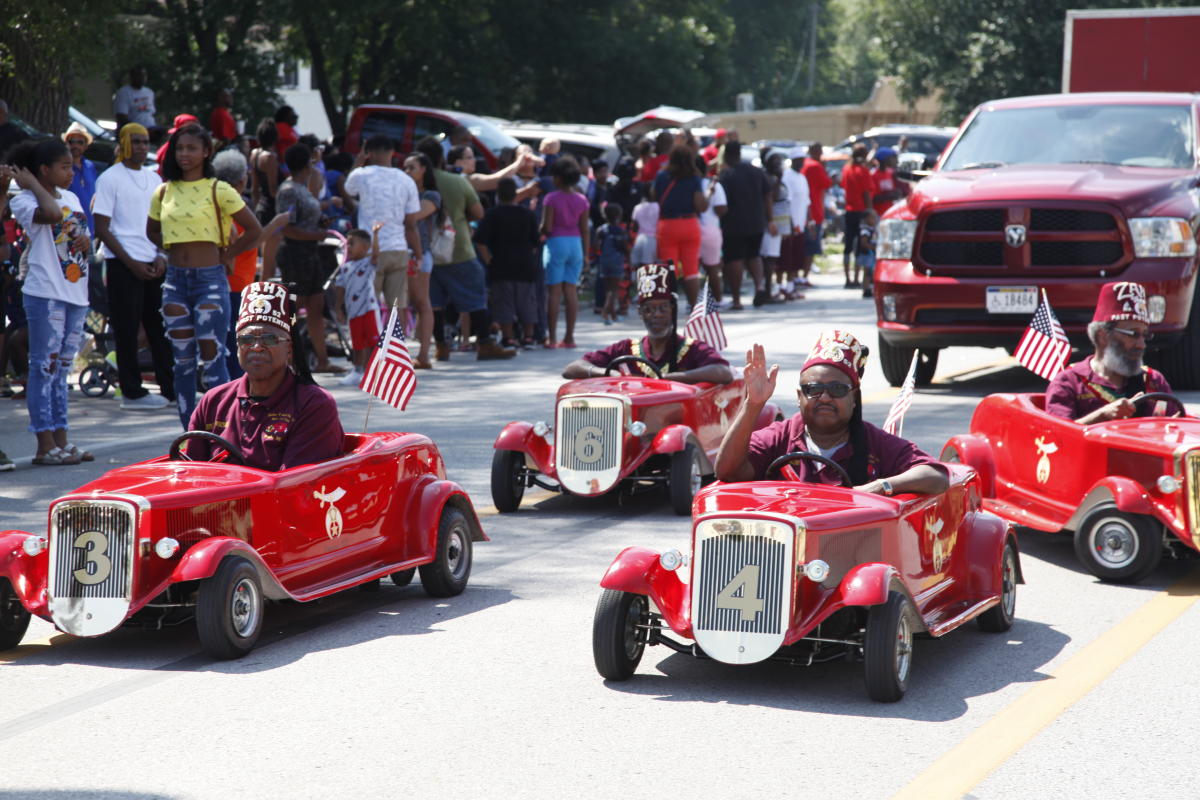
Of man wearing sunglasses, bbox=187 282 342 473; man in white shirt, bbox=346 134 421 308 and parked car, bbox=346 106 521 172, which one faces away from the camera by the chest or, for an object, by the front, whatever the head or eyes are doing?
the man in white shirt

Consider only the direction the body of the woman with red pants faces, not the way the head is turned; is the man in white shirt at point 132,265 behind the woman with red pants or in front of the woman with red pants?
behind

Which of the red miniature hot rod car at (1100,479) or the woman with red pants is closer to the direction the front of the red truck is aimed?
the red miniature hot rod car

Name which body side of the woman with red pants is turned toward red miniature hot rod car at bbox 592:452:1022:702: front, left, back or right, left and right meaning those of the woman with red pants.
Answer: back

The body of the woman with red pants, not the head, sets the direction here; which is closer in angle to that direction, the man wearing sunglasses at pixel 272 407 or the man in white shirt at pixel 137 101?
the man in white shirt

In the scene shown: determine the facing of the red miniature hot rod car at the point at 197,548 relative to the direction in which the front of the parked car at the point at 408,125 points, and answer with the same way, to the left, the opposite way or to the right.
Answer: to the right

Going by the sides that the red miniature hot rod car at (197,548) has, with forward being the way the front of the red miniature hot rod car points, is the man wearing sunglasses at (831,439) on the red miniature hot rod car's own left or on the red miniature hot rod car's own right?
on the red miniature hot rod car's own left

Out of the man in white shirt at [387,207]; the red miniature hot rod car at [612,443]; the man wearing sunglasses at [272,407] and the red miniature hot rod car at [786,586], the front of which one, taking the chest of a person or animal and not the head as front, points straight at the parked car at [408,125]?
the man in white shirt

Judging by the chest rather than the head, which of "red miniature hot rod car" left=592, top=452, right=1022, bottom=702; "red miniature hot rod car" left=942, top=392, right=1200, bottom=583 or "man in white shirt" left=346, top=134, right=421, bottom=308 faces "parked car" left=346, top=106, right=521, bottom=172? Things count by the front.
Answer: the man in white shirt

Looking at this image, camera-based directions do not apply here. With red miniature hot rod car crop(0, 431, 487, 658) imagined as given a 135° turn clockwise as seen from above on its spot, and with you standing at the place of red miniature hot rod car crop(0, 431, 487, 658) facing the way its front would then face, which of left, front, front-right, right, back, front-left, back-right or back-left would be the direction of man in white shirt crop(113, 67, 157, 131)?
front

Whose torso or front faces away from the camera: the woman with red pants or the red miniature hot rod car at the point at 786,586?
the woman with red pants

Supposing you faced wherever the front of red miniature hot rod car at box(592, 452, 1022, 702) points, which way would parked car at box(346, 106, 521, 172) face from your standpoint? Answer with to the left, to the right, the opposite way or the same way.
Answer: to the left

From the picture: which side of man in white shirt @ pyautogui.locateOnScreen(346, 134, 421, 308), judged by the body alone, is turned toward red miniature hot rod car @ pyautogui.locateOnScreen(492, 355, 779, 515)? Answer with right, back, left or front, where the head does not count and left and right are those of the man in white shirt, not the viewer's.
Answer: back

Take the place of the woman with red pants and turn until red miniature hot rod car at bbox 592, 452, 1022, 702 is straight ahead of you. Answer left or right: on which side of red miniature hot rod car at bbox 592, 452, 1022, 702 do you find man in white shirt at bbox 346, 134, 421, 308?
right

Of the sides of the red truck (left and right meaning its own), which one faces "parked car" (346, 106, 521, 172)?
right

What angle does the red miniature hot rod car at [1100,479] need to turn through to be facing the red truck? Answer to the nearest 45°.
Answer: approximately 135° to its left
